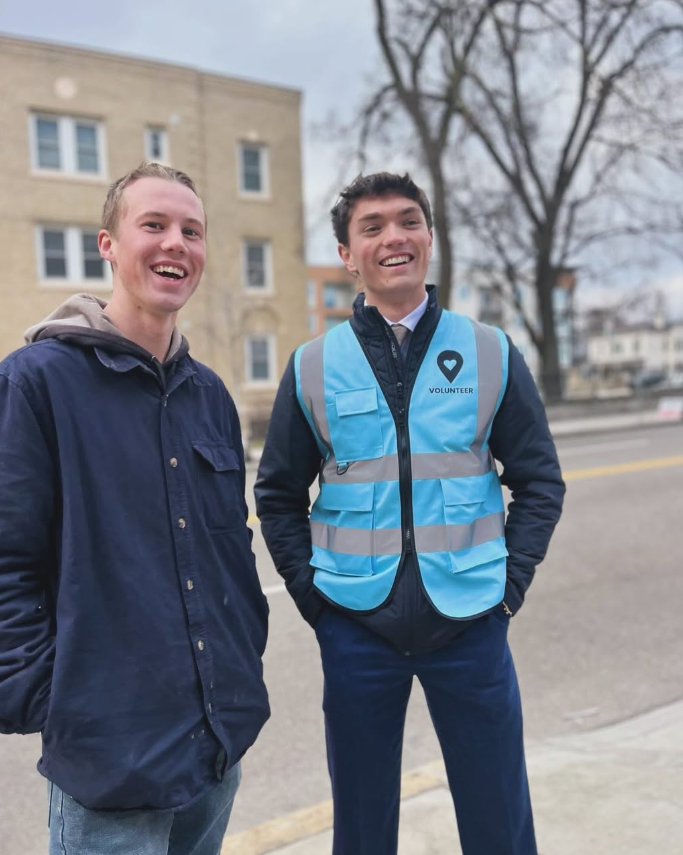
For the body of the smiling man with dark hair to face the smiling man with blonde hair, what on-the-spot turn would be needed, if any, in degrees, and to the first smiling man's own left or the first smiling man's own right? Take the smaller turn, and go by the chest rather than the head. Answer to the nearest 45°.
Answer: approximately 45° to the first smiling man's own right

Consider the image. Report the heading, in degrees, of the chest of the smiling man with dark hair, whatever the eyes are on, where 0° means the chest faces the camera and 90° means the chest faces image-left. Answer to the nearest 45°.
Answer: approximately 0°

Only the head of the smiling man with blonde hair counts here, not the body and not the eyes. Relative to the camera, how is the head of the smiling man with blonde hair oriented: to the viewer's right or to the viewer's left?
to the viewer's right

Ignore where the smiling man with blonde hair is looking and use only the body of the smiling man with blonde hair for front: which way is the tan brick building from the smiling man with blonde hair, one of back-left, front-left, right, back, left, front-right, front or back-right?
back-left

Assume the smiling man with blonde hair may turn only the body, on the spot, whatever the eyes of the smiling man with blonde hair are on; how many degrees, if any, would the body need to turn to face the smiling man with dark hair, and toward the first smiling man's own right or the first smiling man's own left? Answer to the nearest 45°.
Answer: approximately 90° to the first smiling man's own left

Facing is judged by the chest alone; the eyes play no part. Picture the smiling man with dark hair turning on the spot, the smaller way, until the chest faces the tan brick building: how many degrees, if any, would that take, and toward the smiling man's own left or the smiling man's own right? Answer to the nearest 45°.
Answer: approximately 180°

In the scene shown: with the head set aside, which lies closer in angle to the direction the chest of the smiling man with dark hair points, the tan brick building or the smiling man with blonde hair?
the smiling man with blonde hair

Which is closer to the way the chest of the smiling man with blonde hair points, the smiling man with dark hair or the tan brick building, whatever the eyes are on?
the smiling man with dark hair
